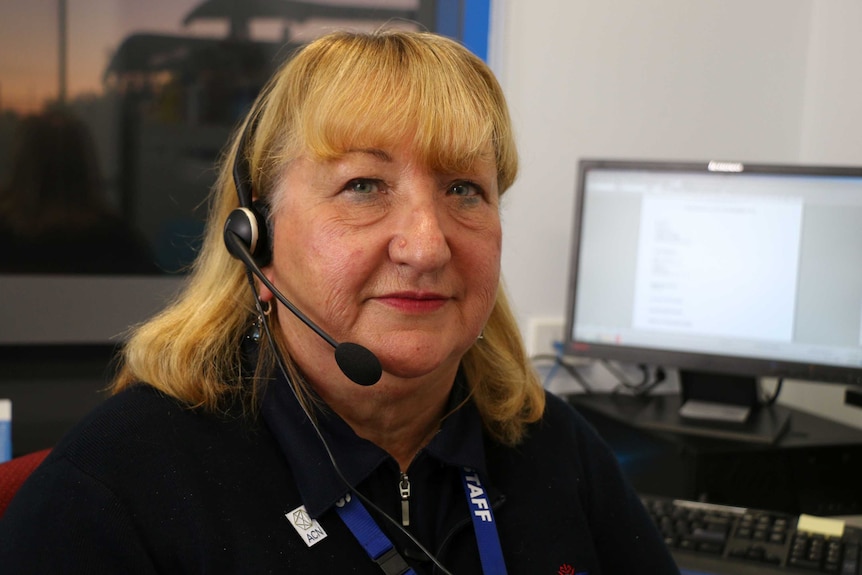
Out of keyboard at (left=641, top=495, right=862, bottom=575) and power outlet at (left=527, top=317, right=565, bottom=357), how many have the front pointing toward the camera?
2

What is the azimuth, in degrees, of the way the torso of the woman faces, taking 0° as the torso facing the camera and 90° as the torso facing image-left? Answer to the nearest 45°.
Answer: approximately 315°

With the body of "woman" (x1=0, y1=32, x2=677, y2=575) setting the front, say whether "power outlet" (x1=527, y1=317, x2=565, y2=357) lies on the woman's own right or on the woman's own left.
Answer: on the woman's own left

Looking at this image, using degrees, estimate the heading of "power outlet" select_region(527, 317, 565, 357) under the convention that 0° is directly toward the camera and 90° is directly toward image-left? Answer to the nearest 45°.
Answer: approximately 0°

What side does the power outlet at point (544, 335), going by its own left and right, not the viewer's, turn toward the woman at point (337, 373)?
front

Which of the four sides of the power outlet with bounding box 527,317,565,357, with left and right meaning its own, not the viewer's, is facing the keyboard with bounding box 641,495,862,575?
front
